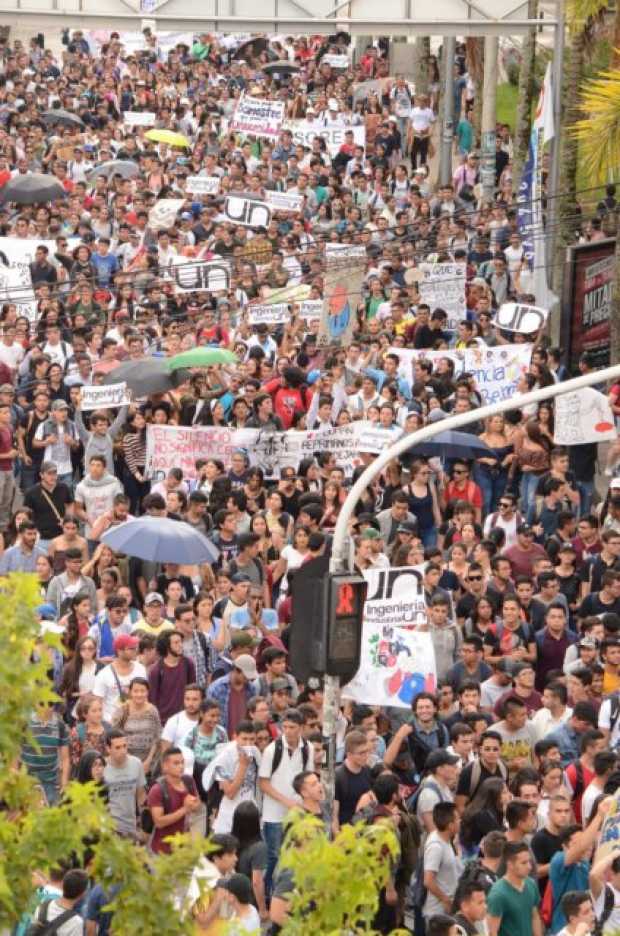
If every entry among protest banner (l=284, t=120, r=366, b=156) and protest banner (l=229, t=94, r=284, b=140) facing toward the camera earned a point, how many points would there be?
2

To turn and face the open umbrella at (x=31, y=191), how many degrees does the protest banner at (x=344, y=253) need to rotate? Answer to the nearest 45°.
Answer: approximately 135° to its right

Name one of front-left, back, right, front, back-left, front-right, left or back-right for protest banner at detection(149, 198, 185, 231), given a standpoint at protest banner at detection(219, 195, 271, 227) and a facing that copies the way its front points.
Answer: back-right

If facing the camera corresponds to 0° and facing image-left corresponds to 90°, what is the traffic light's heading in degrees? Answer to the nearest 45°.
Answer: approximately 315°
